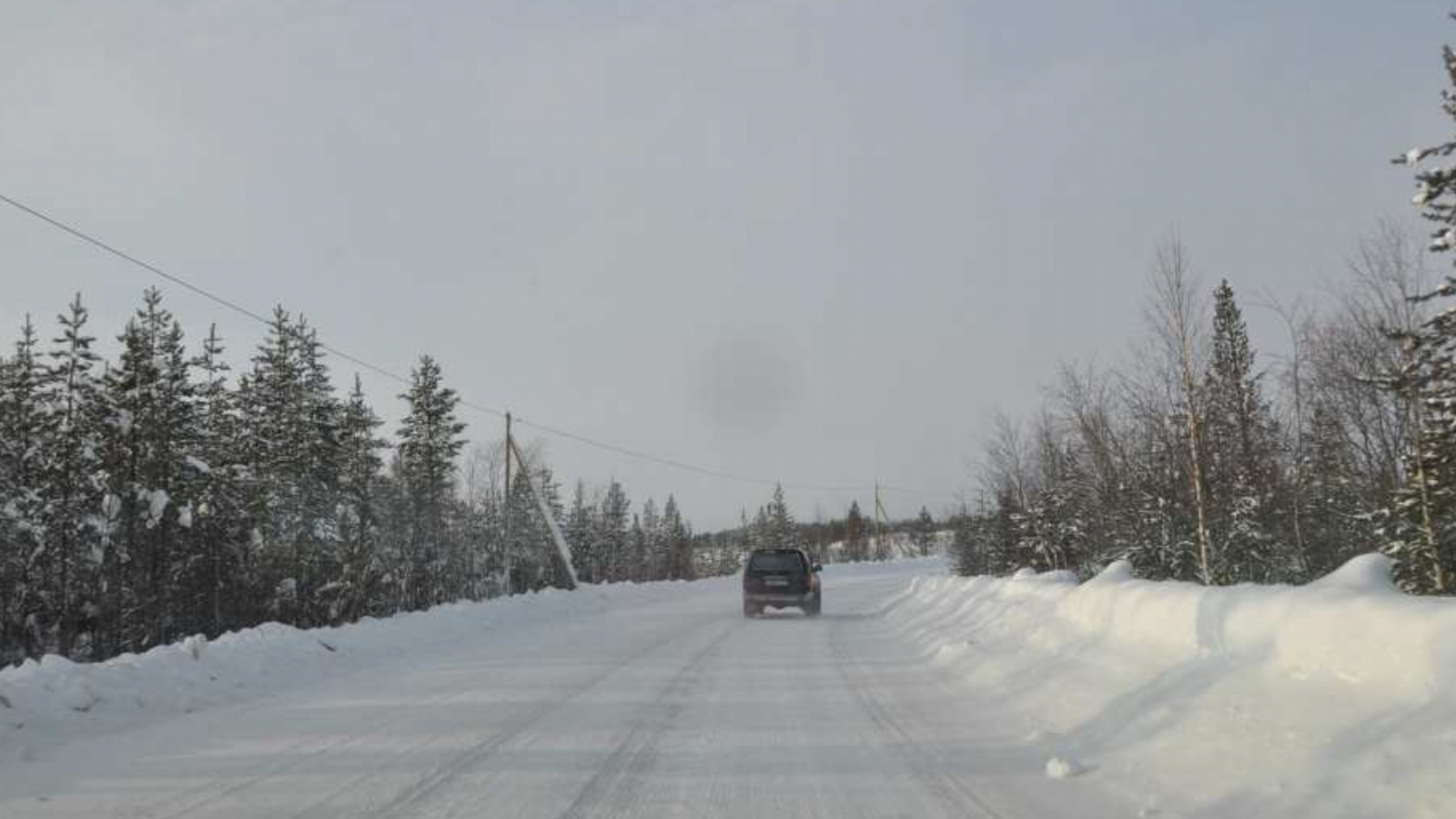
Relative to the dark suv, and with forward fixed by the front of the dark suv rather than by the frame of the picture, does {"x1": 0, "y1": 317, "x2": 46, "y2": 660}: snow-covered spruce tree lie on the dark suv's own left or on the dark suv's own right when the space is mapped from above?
on the dark suv's own left

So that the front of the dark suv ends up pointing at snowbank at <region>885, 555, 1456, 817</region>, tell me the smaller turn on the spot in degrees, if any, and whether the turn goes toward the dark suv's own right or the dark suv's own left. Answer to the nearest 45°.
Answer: approximately 180°

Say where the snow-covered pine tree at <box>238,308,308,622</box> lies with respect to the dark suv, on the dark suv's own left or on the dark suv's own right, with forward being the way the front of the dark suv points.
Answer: on the dark suv's own left

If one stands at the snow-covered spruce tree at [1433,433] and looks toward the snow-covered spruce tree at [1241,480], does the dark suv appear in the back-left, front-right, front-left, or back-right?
front-left

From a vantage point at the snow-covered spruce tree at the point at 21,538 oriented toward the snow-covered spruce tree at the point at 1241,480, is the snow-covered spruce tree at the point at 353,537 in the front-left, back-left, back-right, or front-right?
front-left

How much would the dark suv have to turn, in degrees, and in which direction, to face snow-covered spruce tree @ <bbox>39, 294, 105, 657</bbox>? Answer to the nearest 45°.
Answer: approximately 90° to its left

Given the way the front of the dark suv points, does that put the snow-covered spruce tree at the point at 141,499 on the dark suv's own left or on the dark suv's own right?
on the dark suv's own left

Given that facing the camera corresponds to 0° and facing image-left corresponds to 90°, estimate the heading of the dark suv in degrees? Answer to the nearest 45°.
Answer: approximately 180°

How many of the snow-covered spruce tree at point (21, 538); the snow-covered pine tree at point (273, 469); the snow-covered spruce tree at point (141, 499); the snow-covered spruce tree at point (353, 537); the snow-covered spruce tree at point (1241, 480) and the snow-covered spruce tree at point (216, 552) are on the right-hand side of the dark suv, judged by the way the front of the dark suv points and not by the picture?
1

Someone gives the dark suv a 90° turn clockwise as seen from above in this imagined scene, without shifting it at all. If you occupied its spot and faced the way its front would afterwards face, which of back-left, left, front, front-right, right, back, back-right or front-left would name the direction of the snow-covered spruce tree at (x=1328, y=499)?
front
